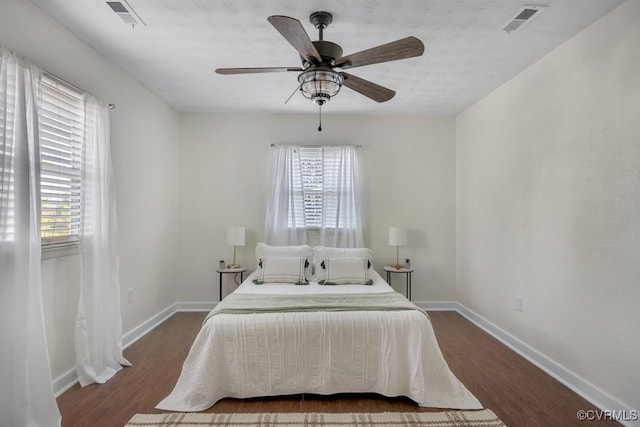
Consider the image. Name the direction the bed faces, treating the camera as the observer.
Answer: facing the viewer

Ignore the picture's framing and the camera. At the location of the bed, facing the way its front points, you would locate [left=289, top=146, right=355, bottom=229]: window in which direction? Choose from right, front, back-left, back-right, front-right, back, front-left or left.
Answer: back

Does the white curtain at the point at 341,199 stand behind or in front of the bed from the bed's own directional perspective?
behind

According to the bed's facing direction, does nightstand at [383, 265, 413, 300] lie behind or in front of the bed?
behind

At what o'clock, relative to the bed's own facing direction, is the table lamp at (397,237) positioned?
The table lamp is roughly at 7 o'clock from the bed.
